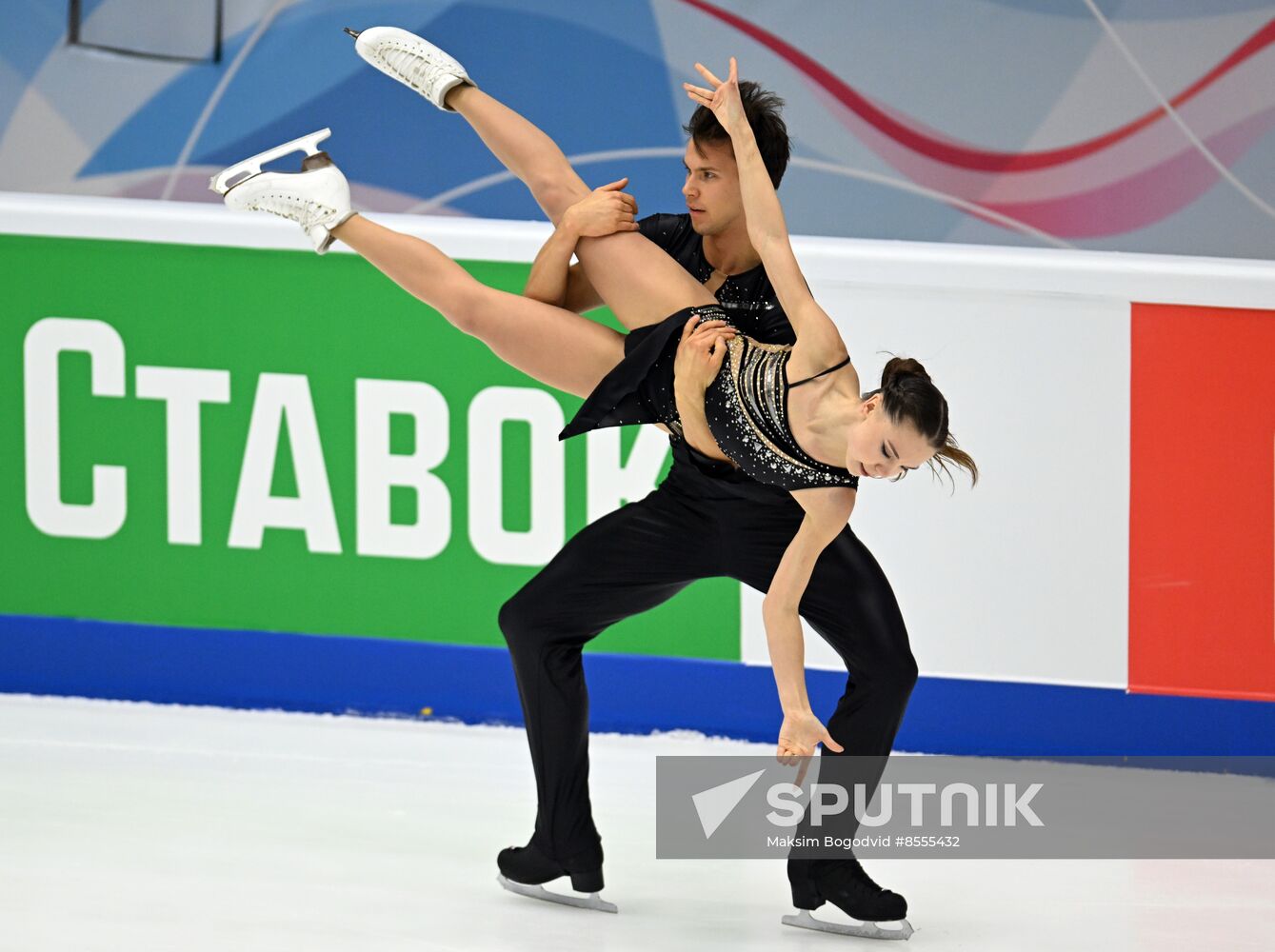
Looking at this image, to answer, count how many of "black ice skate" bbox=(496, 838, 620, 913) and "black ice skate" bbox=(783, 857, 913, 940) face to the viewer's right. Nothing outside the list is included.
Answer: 1

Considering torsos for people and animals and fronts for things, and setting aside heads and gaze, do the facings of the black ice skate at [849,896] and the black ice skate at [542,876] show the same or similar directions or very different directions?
very different directions

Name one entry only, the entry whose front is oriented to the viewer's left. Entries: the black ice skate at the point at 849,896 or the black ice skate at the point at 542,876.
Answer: the black ice skate at the point at 542,876

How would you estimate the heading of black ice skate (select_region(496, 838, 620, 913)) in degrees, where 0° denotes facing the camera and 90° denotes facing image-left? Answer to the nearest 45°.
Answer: approximately 90°

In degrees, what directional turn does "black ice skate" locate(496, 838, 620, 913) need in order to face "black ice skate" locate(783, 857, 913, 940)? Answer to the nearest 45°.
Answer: approximately 180°

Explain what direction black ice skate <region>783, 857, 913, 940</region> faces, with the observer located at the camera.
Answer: facing to the right of the viewer

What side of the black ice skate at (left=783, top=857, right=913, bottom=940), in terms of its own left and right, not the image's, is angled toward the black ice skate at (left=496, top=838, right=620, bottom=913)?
back

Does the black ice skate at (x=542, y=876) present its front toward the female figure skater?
no
